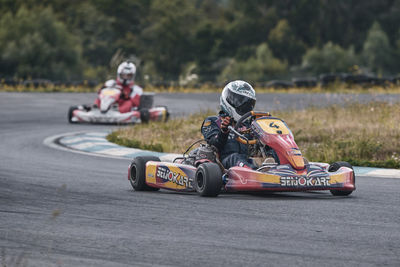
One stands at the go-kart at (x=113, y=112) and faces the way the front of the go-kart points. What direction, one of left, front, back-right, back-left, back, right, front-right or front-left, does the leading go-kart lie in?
front-left
